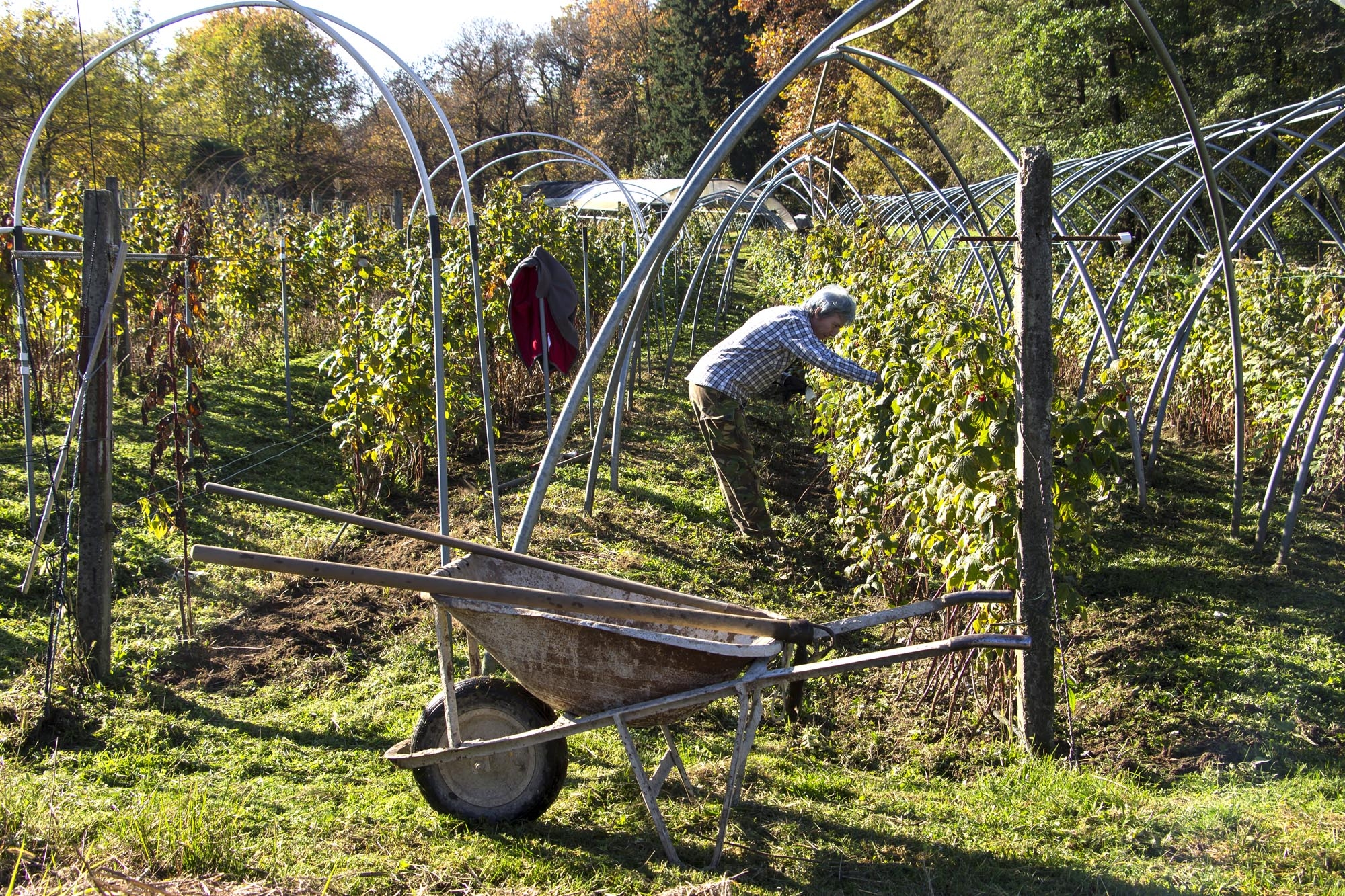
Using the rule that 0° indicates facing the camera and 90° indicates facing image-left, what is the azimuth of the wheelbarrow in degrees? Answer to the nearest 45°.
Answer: approximately 90°

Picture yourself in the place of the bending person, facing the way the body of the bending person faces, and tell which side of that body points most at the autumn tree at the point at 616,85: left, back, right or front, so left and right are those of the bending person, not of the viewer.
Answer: left

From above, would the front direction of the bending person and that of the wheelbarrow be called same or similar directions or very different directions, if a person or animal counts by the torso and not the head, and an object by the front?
very different directions

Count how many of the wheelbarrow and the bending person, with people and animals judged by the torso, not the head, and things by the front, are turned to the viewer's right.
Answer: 1

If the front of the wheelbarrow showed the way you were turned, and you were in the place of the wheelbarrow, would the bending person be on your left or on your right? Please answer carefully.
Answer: on your right

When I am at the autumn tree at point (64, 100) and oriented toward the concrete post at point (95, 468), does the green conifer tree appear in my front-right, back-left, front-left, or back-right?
back-left

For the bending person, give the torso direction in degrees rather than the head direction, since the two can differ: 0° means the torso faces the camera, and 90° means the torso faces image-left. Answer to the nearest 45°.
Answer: approximately 270°

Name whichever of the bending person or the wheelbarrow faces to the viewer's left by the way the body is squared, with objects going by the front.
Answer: the wheelbarrow

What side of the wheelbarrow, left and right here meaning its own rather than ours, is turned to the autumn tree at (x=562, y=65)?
right

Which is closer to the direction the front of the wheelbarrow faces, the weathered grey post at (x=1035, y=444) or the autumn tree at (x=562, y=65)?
the autumn tree

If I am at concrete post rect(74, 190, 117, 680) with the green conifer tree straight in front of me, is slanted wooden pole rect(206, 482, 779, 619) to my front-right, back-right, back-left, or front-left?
back-right
